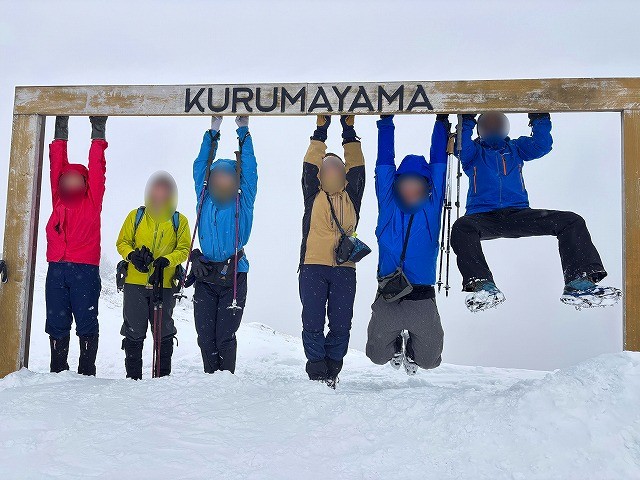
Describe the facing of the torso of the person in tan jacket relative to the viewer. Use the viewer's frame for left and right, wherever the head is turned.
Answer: facing the viewer

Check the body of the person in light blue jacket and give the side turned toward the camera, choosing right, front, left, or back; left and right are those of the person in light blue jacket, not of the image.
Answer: front

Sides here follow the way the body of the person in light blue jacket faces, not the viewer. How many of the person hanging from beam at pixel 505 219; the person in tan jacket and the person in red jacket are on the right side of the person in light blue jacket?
1

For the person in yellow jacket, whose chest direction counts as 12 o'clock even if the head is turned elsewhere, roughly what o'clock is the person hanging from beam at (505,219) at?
The person hanging from beam is roughly at 10 o'clock from the person in yellow jacket.

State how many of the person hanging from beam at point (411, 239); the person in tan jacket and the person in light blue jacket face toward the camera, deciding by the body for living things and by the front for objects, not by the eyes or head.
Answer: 3

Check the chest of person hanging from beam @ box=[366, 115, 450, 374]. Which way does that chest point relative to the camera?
toward the camera
